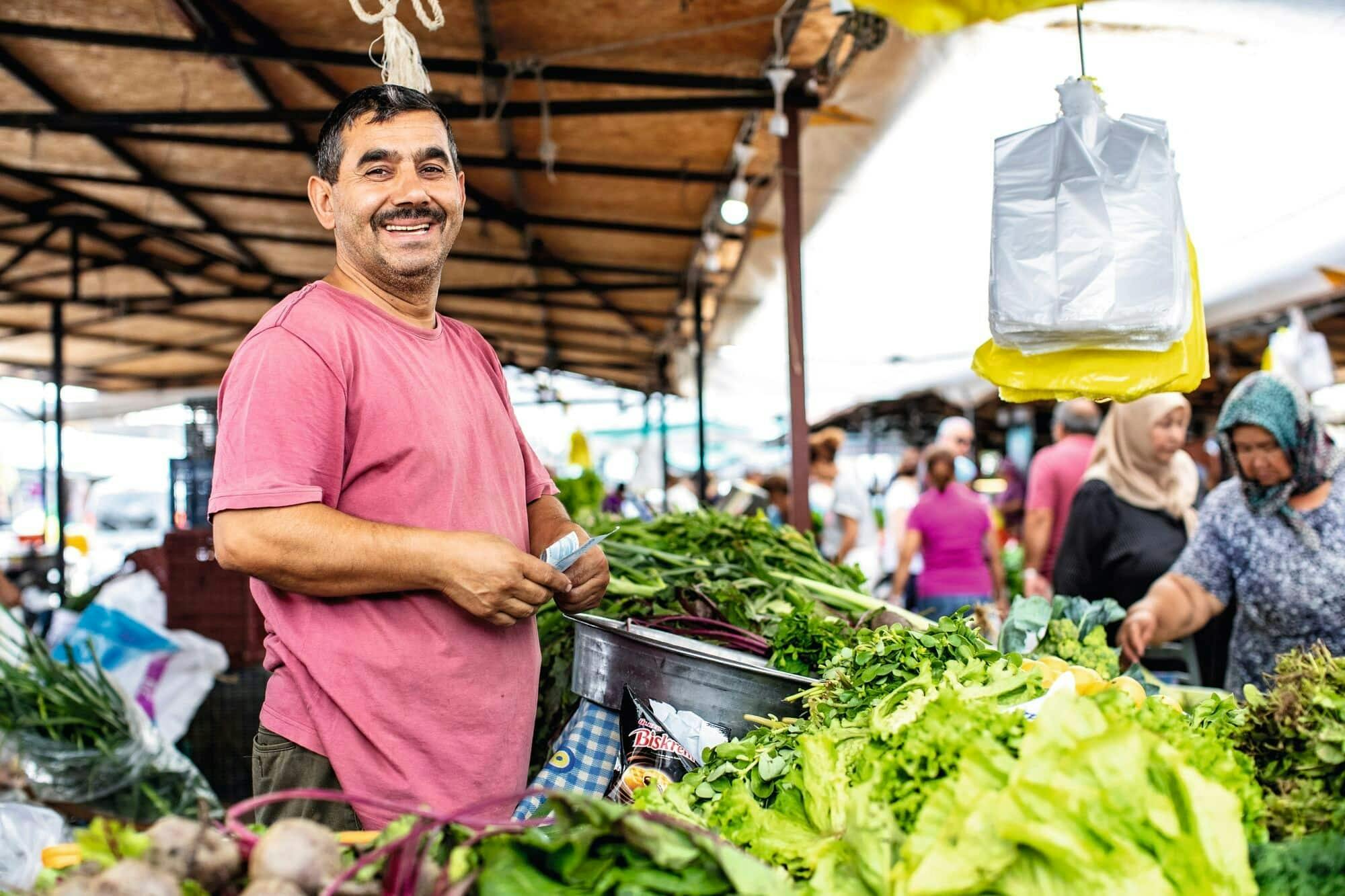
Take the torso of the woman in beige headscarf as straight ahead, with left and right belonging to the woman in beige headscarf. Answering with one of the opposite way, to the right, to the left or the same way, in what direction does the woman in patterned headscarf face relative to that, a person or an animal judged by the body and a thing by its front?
to the right

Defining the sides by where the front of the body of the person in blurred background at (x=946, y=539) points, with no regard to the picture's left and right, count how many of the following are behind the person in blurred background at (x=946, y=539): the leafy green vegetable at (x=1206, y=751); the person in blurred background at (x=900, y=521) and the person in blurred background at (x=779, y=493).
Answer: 1

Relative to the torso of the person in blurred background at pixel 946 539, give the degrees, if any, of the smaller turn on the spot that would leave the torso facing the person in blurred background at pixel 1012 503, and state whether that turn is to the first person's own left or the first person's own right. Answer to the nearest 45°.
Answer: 0° — they already face them

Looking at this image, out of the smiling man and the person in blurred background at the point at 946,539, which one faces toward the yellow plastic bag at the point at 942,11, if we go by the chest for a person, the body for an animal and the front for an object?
the smiling man

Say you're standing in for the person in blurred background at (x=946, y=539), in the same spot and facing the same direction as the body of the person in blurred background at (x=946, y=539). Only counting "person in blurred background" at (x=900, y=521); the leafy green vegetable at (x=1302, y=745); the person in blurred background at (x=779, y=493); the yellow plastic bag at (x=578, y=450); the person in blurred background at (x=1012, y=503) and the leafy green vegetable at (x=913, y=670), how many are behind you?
2

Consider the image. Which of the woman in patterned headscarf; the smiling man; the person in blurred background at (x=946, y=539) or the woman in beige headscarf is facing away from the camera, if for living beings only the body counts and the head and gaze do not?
the person in blurred background

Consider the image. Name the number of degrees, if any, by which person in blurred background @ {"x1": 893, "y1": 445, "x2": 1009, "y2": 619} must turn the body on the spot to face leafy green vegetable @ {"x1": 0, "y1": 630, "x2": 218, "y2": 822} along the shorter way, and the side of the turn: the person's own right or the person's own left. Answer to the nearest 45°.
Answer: approximately 135° to the person's own left

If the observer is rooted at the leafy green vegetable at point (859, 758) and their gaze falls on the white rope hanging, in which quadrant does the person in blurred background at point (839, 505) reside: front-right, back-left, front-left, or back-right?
front-right

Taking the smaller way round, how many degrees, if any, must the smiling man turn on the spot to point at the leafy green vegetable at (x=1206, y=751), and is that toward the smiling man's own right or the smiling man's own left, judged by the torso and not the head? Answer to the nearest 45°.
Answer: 0° — they already face it

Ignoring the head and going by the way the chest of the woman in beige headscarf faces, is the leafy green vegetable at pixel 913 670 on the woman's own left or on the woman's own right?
on the woman's own right

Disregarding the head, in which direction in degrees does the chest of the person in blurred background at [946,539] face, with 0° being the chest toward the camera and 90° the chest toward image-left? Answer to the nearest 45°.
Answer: approximately 180°

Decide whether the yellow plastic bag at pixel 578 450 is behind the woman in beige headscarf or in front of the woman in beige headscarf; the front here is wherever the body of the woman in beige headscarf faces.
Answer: behind

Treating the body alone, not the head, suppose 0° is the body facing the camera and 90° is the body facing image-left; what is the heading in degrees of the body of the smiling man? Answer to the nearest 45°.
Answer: approximately 315°

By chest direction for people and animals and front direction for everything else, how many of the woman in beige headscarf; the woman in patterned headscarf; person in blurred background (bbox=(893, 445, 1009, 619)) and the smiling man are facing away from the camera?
1

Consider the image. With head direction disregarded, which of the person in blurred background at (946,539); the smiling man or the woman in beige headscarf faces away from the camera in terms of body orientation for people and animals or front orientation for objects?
the person in blurred background

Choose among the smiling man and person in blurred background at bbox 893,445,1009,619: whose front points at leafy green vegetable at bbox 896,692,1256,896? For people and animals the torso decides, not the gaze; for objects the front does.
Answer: the smiling man

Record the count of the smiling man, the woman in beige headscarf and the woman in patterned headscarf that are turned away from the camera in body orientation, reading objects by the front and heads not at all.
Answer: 0
